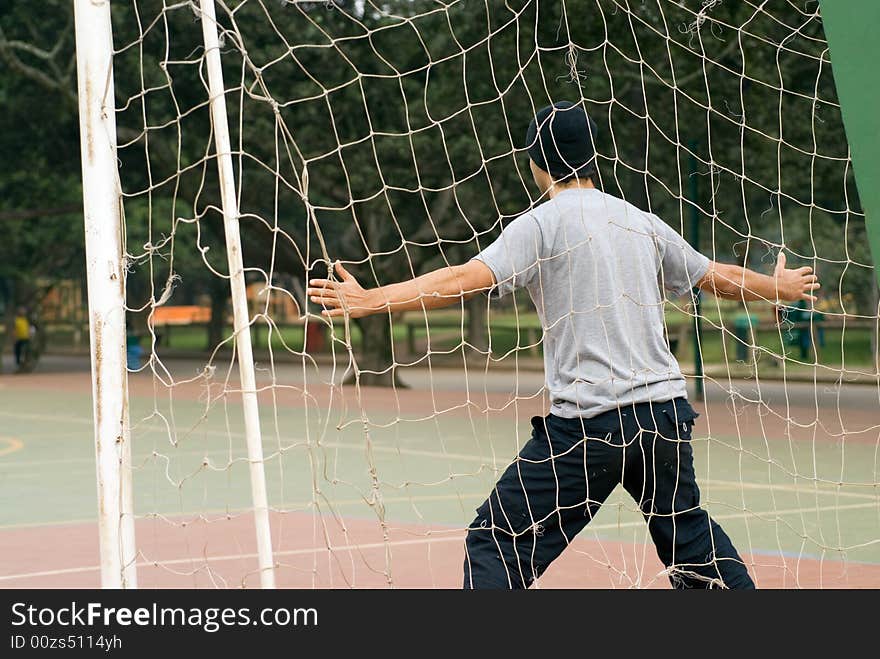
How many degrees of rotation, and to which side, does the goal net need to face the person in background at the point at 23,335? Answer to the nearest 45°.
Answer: approximately 45° to its left

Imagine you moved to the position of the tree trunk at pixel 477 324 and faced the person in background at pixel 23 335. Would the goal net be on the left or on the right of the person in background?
left

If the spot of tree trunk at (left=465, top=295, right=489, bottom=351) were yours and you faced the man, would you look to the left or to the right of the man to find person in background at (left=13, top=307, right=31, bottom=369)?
right

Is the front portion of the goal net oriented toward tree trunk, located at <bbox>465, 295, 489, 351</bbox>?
yes

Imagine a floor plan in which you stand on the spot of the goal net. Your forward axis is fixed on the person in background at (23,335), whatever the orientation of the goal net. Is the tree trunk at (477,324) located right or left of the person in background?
right

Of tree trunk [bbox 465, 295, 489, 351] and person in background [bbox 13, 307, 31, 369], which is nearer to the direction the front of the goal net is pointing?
the tree trunk

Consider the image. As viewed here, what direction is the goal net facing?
away from the camera
